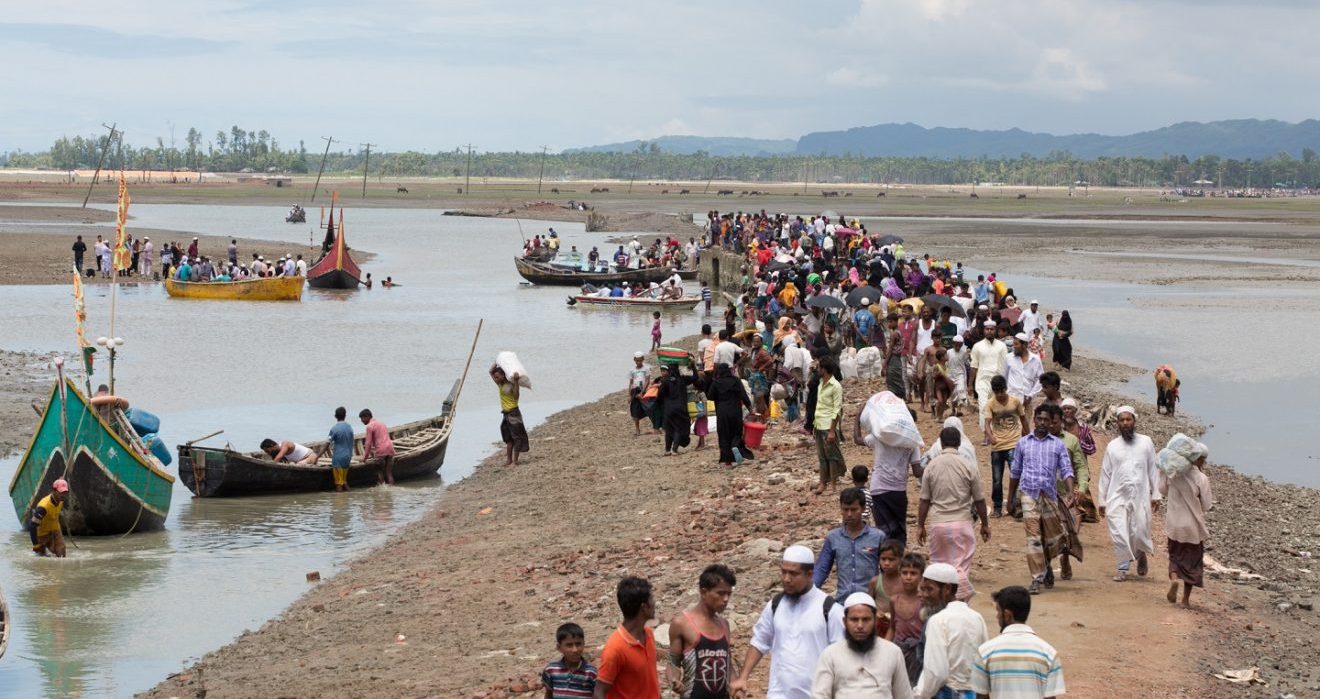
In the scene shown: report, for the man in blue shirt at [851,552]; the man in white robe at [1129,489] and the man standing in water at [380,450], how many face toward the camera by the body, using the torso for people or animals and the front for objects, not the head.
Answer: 2

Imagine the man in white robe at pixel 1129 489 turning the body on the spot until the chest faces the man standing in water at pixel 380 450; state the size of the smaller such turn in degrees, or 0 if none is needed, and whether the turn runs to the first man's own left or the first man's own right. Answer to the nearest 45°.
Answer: approximately 135° to the first man's own right

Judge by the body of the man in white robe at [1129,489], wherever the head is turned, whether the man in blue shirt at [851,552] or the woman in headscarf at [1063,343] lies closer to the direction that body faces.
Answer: the man in blue shirt

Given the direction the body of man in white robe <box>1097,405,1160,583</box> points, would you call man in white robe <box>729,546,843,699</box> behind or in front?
in front
